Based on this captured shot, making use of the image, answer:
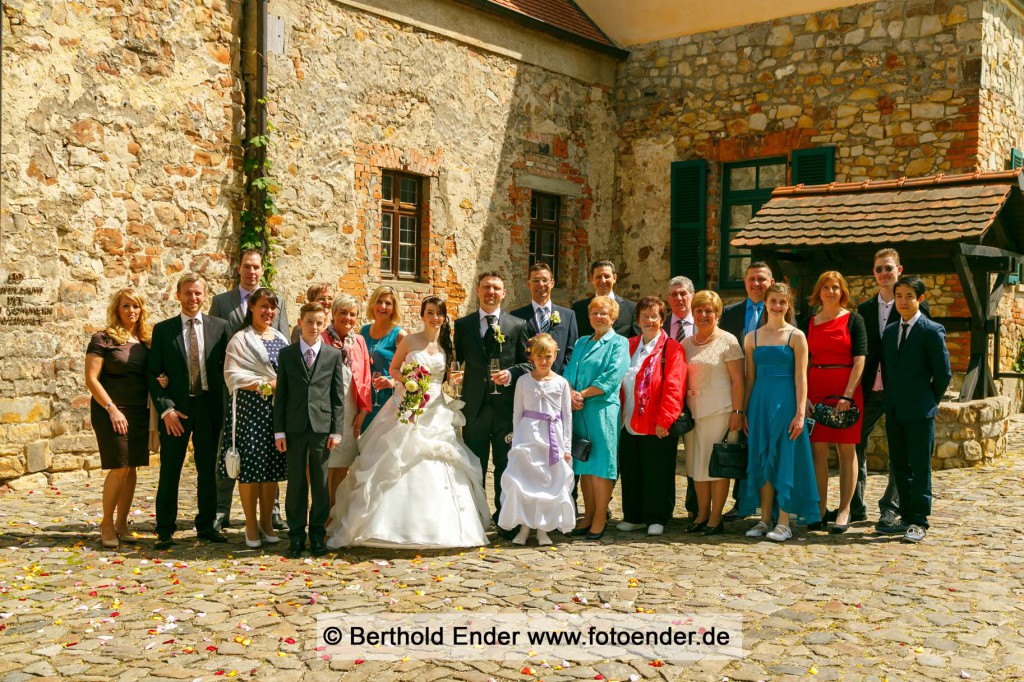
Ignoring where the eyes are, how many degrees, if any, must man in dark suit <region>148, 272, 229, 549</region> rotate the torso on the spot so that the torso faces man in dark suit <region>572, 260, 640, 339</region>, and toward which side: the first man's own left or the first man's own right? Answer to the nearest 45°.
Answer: approximately 90° to the first man's own left

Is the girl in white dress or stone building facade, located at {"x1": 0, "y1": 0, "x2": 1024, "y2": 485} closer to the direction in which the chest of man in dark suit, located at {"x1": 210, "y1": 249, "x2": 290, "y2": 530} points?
the girl in white dress

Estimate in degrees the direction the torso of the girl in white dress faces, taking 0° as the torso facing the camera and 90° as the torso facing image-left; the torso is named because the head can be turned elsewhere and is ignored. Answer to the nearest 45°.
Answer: approximately 0°

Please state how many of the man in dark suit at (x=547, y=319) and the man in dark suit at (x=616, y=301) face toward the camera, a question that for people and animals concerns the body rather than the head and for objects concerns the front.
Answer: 2

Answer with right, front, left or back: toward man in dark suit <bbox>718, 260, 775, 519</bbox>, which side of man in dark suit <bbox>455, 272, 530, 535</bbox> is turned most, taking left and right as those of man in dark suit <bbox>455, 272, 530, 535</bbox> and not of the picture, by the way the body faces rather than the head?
left

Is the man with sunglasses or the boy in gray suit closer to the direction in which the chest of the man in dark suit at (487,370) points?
the boy in gray suit

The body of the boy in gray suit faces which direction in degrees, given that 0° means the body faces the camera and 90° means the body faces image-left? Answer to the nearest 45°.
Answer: approximately 0°

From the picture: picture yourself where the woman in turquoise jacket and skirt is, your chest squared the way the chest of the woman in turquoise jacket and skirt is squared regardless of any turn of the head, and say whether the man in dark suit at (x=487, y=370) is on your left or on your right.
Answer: on your right

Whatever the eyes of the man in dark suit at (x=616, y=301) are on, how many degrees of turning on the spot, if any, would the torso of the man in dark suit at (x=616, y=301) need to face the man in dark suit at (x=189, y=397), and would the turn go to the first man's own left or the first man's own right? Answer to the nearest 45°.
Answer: approximately 90° to the first man's own right
